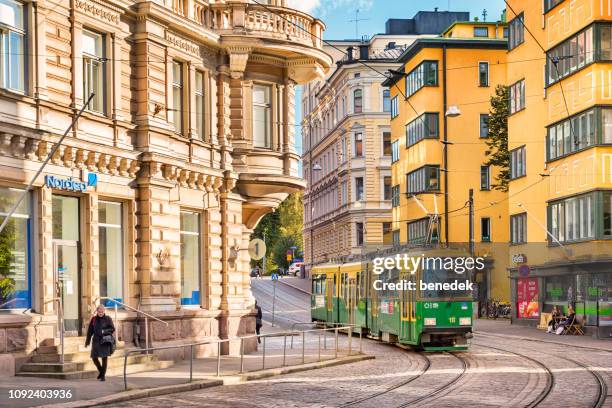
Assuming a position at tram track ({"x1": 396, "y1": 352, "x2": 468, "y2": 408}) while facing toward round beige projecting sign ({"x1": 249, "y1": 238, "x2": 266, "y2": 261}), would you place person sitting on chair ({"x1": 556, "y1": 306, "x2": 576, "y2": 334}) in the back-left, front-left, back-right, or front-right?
front-right

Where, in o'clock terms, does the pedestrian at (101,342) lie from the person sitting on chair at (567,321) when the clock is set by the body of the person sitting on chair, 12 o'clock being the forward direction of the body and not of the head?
The pedestrian is roughly at 11 o'clock from the person sitting on chair.

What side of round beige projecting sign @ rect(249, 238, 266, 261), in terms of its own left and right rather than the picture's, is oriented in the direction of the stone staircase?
front

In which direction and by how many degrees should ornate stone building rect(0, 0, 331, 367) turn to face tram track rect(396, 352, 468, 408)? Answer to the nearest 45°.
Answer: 0° — it already faces it

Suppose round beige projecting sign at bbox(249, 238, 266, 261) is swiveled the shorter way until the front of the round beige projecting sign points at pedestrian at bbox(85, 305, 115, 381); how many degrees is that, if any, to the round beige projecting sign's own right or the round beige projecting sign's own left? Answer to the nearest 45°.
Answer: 0° — it already faces them

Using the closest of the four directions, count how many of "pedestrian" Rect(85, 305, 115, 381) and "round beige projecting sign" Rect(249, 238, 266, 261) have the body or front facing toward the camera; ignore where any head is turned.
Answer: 2

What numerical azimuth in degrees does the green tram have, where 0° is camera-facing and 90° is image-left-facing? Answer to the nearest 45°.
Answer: approximately 315°

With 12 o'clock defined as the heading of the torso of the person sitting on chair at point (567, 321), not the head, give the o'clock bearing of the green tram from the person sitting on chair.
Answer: The green tram is roughly at 11 o'clock from the person sitting on chair.

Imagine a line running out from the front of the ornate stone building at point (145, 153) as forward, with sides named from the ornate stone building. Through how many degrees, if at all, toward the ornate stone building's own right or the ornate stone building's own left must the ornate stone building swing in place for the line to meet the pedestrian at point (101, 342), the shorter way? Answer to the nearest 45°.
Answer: approximately 45° to the ornate stone building's own right

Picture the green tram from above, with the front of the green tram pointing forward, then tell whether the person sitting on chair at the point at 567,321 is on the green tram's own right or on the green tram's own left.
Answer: on the green tram's own left

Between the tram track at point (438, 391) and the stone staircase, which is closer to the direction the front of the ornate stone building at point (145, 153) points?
the tram track

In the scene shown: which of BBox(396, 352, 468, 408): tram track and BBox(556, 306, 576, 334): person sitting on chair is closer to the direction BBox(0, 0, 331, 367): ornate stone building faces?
the tram track

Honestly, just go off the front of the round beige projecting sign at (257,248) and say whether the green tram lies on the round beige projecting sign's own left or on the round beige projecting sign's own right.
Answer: on the round beige projecting sign's own left

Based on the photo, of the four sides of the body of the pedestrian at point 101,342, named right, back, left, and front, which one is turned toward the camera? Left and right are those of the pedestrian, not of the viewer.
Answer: front

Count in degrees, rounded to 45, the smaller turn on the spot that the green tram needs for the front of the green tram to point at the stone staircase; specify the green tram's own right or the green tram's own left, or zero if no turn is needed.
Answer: approximately 90° to the green tram's own right
